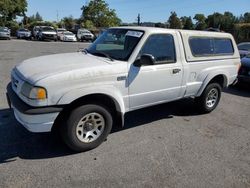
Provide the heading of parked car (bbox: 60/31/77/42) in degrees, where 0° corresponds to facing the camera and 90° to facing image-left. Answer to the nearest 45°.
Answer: approximately 315°

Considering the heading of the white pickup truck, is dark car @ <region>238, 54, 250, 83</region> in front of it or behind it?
behind

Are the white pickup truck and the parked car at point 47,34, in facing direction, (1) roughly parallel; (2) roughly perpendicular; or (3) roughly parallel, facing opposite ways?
roughly perpendicular

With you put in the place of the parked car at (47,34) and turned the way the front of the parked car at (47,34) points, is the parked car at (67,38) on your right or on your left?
on your left

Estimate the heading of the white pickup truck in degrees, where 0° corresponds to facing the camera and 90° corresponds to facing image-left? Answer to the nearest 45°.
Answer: approximately 45°

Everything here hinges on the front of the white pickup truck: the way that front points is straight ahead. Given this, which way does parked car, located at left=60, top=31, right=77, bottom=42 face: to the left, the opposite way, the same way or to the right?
to the left

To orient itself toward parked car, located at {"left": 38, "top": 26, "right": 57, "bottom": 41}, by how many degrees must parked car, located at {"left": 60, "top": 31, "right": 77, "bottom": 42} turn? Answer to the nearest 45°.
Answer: approximately 90° to its right
